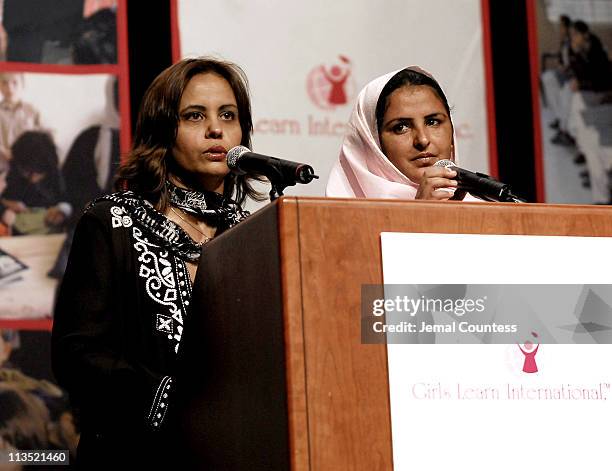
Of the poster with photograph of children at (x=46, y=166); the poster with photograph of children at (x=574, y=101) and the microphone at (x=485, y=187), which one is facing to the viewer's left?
the microphone

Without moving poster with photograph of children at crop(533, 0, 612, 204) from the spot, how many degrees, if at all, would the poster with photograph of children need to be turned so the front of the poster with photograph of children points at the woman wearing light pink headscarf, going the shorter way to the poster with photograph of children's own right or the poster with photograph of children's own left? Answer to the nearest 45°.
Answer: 0° — it already faces them

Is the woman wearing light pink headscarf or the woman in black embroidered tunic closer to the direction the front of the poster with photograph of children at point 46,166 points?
the woman in black embroidered tunic

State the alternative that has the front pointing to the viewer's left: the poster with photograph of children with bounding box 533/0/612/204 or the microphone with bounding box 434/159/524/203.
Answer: the microphone

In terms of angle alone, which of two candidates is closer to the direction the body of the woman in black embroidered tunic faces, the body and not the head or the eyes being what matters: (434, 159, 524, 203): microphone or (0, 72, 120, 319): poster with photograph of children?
the microphone

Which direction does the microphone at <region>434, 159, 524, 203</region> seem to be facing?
to the viewer's left

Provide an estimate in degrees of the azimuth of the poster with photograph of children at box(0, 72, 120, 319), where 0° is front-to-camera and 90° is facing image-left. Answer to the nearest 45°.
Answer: approximately 0°

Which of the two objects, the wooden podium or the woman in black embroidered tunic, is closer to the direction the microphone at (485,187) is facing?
the woman in black embroidered tunic

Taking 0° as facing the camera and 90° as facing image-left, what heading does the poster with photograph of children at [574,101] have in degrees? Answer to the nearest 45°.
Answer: approximately 0°

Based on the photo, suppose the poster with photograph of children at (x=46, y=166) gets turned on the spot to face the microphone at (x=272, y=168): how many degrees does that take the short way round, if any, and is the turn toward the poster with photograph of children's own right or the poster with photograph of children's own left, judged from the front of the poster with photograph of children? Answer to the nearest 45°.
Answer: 0° — it already faces it
